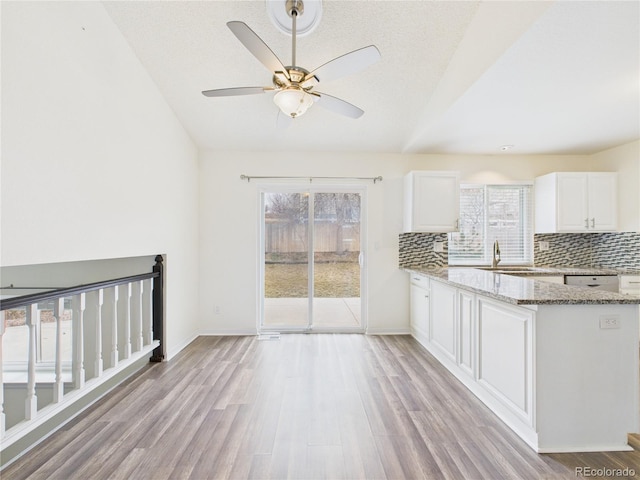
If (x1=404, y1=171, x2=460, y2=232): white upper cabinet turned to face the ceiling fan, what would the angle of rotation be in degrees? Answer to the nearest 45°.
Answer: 0° — it already faces it

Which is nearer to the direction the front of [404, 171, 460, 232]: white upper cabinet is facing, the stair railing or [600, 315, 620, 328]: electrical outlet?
the electrical outlet

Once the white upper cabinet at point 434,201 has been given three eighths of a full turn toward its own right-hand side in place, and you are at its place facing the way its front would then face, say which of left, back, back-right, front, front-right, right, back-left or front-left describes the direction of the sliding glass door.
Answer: front-left

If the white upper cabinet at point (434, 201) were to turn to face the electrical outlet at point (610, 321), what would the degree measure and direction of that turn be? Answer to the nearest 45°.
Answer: approximately 45° to its left

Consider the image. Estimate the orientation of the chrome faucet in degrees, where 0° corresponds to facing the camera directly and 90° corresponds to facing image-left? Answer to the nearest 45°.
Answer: approximately 315°

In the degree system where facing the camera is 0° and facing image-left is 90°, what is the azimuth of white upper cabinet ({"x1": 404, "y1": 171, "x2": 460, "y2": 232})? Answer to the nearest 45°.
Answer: approximately 0°
